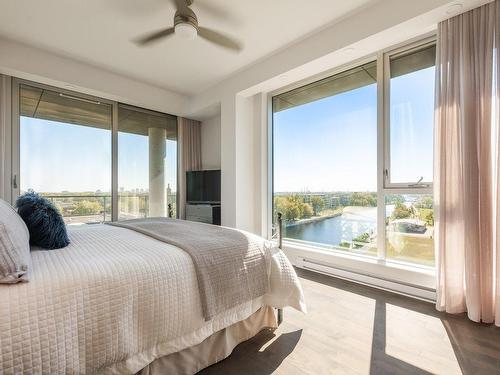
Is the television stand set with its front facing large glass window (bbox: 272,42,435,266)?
no

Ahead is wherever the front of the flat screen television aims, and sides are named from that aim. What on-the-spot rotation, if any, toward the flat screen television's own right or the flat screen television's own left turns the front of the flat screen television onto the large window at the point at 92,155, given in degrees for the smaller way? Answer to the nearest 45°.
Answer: approximately 45° to the flat screen television's own right

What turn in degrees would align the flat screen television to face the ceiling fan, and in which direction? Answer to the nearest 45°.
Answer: approximately 45° to its left

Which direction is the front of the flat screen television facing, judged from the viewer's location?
facing the viewer and to the left of the viewer

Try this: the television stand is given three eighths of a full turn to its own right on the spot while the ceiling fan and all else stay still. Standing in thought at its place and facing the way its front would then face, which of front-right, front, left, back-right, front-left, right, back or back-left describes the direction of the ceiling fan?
back

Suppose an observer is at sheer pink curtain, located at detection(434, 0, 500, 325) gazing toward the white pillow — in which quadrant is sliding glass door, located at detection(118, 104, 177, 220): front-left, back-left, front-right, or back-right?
front-right

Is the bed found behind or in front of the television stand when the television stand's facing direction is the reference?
in front

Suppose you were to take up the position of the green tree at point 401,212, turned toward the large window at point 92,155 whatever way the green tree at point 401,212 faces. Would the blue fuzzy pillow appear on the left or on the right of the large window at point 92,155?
left

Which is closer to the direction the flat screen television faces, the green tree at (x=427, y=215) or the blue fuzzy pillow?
the blue fuzzy pillow

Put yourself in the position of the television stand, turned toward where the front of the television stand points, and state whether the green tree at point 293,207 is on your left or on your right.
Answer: on your left

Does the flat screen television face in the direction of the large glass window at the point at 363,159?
no

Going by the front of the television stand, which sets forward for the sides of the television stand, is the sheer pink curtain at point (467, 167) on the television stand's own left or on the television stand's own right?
on the television stand's own left
